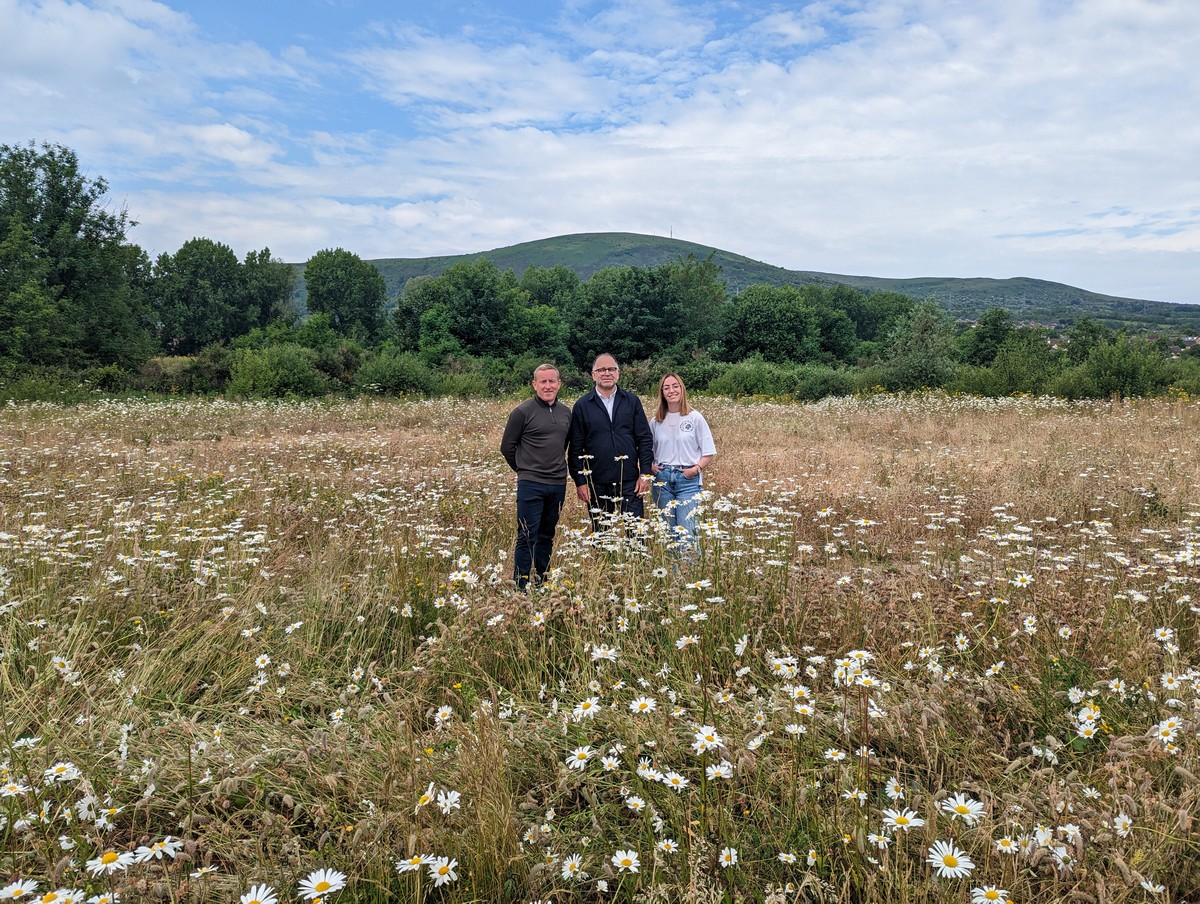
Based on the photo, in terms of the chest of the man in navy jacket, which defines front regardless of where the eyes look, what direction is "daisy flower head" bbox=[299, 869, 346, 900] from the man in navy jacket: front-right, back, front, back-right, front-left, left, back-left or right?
front

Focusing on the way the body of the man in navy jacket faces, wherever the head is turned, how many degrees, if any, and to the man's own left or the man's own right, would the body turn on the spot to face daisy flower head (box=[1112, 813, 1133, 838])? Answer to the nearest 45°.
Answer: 0° — they already face it

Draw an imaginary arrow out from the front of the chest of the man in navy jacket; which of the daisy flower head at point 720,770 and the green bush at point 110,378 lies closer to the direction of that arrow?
the daisy flower head

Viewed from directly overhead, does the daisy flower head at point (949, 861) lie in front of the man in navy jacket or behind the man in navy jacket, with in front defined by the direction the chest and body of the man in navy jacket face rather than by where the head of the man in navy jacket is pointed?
in front

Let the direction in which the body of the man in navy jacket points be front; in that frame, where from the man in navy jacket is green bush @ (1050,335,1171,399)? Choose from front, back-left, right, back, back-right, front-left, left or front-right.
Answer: back-left

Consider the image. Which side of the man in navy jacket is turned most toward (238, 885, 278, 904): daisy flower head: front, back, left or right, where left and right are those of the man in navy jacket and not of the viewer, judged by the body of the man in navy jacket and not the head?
front

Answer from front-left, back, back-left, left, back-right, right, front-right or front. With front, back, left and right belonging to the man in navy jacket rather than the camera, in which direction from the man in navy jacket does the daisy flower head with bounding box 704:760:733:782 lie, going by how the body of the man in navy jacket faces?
front

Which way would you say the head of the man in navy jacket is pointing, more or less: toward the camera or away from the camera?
toward the camera

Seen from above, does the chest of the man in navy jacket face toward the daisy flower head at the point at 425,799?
yes

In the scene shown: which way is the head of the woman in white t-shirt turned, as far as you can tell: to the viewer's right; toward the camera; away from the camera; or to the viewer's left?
toward the camera

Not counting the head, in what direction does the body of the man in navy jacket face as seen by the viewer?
toward the camera

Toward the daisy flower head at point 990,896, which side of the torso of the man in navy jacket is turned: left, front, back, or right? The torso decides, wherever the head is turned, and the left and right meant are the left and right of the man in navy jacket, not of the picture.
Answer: front

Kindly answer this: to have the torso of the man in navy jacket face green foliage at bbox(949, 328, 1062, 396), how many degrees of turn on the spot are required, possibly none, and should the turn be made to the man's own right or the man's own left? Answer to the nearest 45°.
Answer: approximately 135° to the man's own left

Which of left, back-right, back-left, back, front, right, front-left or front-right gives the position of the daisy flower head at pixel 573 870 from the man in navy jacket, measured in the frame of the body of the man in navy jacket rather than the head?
front

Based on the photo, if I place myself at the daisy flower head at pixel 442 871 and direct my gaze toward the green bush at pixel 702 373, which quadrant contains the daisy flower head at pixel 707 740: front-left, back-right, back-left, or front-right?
front-right
